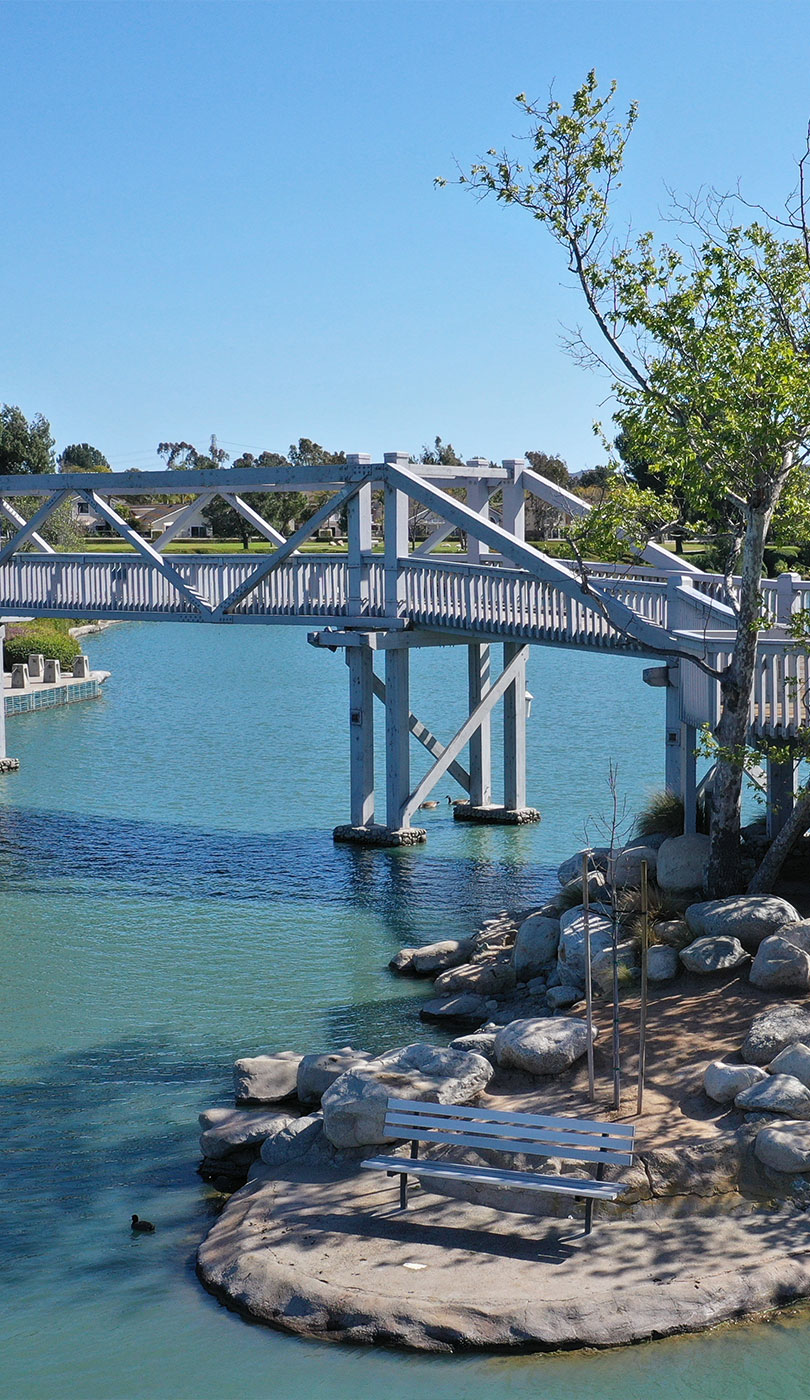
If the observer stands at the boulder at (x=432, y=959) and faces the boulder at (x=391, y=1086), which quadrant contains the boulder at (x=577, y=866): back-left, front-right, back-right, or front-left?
back-left

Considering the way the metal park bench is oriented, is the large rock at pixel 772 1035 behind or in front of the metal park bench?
behind

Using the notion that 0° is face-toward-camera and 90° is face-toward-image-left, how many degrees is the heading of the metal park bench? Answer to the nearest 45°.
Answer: approximately 45°

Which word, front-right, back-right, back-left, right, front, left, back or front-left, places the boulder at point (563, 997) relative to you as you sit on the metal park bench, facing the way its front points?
back-right

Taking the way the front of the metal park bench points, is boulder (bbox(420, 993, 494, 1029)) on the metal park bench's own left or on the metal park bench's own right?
on the metal park bench's own right

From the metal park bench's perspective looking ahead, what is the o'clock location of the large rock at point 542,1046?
The large rock is roughly at 5 o'clock from the metal park bench.

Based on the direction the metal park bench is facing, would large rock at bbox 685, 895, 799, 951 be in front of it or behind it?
behind

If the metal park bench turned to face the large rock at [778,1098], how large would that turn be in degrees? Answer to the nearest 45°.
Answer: approximately 135° to its left

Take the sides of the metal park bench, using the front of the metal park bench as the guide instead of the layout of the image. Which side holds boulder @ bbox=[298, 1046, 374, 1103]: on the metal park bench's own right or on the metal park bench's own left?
on the metal park bench's own right

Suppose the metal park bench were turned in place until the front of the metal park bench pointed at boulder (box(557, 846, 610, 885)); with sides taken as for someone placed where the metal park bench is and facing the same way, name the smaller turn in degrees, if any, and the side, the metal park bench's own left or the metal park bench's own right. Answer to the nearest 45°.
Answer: approximately 135° to the metal park bench's own right

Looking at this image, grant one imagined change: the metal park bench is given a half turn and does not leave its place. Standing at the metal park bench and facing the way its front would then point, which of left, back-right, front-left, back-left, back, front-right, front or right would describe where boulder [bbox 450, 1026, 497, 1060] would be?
front-left

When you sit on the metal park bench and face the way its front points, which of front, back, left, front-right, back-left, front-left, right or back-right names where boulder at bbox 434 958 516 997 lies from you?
back-right

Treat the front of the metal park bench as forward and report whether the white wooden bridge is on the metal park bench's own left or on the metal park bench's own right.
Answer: on the metal park bench's own right

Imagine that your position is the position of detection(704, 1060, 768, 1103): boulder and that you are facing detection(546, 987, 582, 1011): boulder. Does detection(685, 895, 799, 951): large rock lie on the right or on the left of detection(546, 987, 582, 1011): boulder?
right

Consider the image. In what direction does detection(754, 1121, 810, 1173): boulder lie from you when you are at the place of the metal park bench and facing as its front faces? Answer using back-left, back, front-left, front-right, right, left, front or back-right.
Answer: back-left
